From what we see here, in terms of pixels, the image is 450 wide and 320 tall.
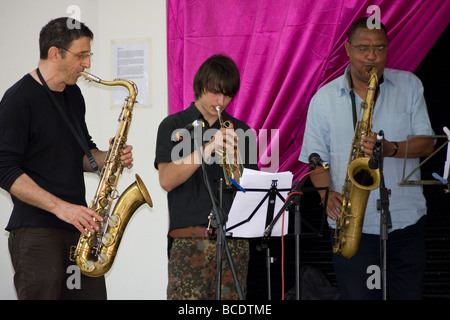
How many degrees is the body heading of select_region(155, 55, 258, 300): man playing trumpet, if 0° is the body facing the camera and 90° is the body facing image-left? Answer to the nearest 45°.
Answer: approximately 315°

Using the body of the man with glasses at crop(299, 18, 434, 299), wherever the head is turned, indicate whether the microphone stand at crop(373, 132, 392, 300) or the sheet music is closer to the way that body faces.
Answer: the microphone stand

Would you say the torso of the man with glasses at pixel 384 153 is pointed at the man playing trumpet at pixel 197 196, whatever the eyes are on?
no

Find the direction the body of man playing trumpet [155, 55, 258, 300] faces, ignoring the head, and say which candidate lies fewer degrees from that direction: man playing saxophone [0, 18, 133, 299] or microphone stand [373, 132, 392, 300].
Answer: the microphone stand

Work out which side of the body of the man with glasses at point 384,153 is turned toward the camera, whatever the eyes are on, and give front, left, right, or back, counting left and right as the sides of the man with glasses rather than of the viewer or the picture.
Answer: front

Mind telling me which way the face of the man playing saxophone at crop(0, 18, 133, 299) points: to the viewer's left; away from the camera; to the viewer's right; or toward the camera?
to the viewer's right

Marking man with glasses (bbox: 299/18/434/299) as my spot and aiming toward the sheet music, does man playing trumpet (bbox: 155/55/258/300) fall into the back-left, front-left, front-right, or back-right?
front-right

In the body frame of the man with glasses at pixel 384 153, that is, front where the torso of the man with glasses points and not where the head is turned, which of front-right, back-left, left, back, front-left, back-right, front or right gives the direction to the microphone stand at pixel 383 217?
front

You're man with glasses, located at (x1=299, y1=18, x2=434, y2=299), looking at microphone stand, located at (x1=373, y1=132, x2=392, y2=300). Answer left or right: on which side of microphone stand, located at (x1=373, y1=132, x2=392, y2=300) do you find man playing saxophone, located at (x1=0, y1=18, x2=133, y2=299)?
right

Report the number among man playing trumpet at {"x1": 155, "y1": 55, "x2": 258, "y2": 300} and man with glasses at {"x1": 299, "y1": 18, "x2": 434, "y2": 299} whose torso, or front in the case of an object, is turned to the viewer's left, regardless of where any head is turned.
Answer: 0

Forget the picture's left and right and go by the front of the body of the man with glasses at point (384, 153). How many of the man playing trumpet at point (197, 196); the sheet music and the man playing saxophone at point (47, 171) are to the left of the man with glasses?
0

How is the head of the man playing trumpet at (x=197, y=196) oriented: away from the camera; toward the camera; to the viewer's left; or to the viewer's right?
toward the camera

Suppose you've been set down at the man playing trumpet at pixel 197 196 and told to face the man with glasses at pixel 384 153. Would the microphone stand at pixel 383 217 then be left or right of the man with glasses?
right

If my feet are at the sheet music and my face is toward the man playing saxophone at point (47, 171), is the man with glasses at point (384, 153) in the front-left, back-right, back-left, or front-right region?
back-right
